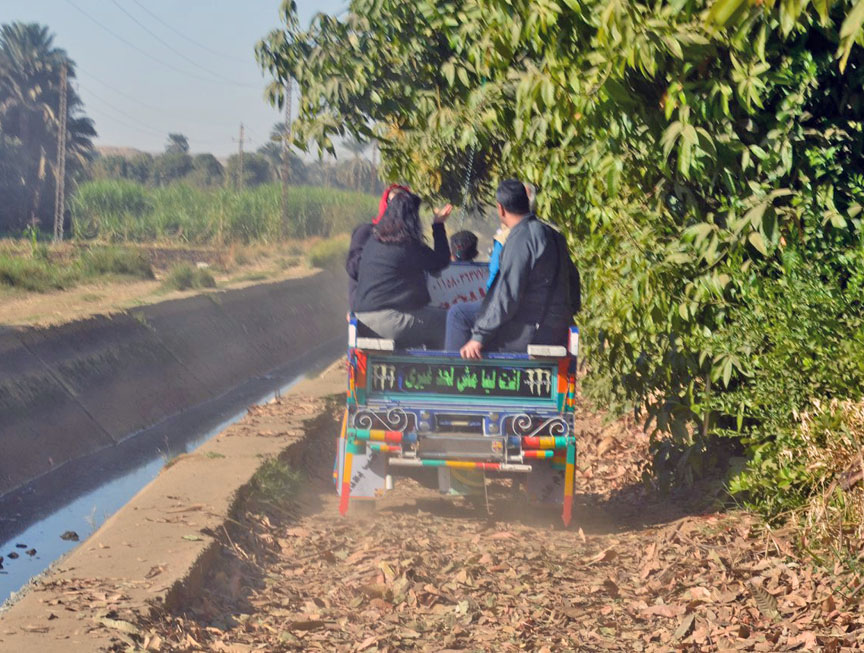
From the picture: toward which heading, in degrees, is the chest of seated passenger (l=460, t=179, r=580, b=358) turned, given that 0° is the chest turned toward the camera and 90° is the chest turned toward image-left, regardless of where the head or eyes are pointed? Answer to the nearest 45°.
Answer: approximately 135°

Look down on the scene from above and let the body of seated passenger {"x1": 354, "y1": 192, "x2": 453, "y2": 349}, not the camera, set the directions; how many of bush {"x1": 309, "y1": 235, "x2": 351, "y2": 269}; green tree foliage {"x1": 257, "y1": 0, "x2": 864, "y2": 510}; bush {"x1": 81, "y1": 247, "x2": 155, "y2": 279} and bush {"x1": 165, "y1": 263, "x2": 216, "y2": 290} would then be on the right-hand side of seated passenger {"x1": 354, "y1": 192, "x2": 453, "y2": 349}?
1

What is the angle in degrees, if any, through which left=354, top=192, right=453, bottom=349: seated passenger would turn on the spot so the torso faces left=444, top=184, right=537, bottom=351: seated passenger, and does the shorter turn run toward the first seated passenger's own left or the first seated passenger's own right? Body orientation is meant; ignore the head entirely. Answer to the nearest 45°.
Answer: approximately 90° to the first seated passenger's own right

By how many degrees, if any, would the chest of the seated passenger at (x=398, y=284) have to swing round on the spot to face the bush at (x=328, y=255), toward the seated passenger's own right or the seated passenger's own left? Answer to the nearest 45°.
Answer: approximately 45° to the seated passenger's own left
